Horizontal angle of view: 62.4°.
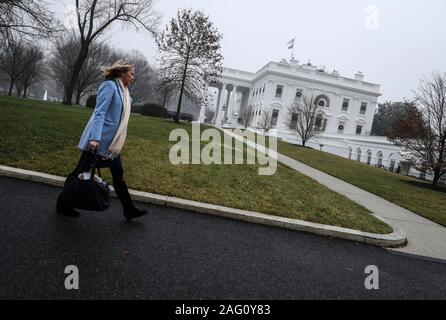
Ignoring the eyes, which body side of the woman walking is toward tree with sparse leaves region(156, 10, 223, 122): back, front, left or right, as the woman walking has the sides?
left

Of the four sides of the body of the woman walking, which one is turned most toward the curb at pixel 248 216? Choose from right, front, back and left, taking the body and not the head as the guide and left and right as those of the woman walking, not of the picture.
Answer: front

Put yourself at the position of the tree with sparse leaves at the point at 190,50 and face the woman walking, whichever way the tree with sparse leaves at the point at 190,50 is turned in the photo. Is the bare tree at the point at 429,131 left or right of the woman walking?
left

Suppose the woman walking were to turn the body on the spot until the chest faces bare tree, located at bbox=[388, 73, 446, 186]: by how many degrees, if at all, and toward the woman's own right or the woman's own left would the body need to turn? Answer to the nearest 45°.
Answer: approximately 45° to the woman's own left
